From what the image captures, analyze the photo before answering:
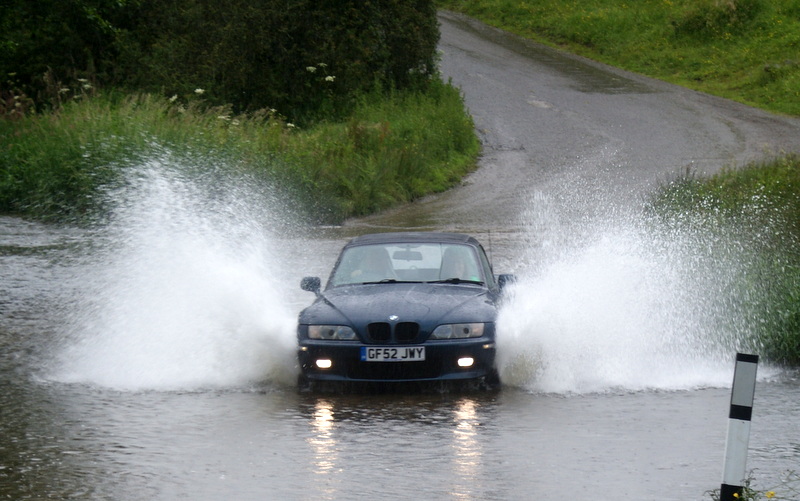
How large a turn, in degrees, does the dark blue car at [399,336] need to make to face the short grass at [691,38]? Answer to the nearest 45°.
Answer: approximately 180°

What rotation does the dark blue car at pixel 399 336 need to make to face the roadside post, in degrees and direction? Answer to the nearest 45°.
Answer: approximately 45° to its left

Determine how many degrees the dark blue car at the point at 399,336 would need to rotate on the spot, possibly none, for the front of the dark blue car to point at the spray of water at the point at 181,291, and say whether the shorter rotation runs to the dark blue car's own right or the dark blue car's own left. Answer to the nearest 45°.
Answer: approximately 135° to the dark blue car's own right

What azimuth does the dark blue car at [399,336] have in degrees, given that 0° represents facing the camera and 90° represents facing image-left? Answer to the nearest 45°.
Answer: approximately 0°

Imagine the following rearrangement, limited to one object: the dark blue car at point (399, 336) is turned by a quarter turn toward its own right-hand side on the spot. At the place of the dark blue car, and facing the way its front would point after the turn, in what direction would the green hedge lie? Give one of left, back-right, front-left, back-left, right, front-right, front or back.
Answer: right

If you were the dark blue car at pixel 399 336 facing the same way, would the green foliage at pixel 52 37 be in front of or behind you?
behind

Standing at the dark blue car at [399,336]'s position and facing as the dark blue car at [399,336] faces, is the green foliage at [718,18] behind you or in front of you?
behind

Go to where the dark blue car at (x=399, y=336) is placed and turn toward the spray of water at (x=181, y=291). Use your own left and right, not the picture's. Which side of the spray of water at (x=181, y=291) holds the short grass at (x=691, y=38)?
right
